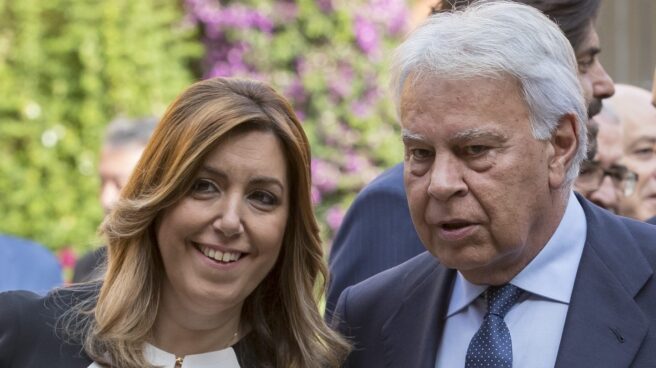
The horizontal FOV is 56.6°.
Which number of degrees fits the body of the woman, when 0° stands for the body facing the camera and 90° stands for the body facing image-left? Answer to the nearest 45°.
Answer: approximately 0°

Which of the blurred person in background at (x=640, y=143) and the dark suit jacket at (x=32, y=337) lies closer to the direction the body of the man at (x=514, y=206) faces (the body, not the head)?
the dark suit jacket

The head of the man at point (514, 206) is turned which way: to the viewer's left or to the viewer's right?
to the viewer's left

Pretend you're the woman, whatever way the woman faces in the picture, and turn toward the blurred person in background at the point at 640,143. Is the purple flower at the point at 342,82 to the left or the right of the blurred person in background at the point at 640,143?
left

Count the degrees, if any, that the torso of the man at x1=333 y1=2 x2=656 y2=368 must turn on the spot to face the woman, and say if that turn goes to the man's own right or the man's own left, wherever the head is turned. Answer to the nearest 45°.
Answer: approximately 45° to the man's own right
